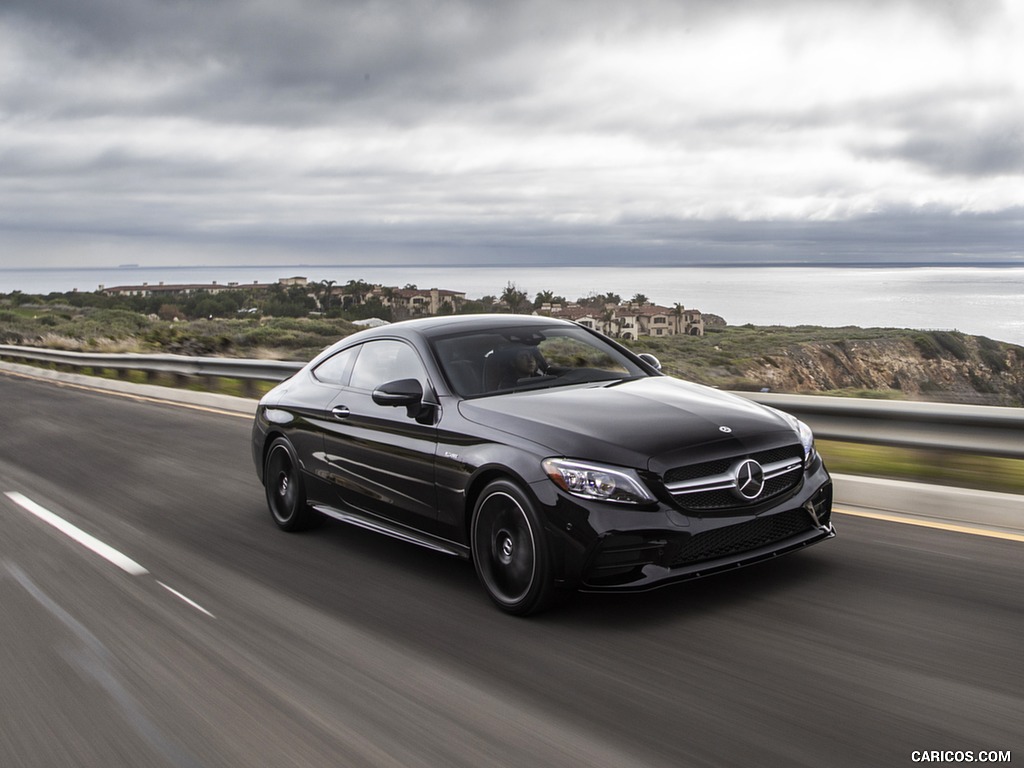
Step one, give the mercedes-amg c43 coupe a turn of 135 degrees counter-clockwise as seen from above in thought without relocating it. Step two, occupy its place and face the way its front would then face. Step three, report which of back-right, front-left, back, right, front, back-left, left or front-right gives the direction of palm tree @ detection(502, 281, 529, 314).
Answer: front

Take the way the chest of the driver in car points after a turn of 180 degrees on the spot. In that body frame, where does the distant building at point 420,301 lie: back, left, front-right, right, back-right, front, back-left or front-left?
front-right

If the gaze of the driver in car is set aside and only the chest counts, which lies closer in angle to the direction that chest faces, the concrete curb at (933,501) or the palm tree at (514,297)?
the concrete curb

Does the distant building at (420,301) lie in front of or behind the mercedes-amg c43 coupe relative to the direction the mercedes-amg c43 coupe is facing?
behind

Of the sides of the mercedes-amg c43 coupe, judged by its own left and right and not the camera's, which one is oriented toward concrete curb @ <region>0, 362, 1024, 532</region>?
left

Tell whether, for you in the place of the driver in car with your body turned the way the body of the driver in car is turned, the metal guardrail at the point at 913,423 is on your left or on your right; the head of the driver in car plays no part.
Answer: on your left

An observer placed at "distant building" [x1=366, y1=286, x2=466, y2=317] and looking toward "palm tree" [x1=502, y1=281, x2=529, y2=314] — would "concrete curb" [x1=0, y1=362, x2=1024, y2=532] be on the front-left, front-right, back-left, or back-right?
front-right

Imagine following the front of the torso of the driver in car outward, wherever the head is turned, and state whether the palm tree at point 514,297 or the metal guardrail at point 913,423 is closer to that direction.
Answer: the metal guardrail

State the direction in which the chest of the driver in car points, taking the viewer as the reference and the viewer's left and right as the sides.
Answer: facing the viewer and to the right of the viewer

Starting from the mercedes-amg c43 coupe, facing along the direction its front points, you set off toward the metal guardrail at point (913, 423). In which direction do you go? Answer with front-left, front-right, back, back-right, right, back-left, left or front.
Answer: left

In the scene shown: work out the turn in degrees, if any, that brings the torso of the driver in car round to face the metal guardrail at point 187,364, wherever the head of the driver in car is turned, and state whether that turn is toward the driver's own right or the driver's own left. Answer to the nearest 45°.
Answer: approximately 180°

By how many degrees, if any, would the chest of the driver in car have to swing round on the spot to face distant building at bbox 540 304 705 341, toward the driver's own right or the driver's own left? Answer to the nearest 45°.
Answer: approximately 135° to the driver's own left

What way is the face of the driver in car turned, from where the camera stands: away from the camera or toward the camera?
toward the camera
